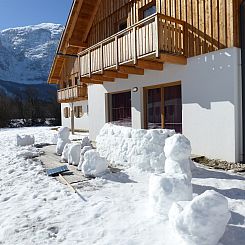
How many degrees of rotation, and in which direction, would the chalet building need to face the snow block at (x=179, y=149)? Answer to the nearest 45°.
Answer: approximately 45° to its left

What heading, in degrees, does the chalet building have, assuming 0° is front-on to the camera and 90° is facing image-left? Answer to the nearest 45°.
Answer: approximately 45°

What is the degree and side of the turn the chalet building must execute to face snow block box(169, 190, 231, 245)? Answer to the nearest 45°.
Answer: approximately 45° to its left

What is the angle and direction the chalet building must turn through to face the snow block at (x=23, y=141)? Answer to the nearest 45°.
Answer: approximately 90° to its right

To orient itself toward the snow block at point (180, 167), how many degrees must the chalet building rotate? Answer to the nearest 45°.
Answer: approximately 45° to its left

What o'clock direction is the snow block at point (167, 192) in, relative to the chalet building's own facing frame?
The snow block is roughly at 11 o'clock from the chalet building.

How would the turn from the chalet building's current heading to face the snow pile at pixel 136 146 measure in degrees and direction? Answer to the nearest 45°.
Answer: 0° — it already faces it

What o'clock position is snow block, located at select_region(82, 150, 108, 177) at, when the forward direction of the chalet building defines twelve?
The snow block is roughly at 12 o'clock from the chalet building.

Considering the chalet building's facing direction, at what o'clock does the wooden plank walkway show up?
The wooden plank walkway is roughly at 1 o'clock from the chalet building.
